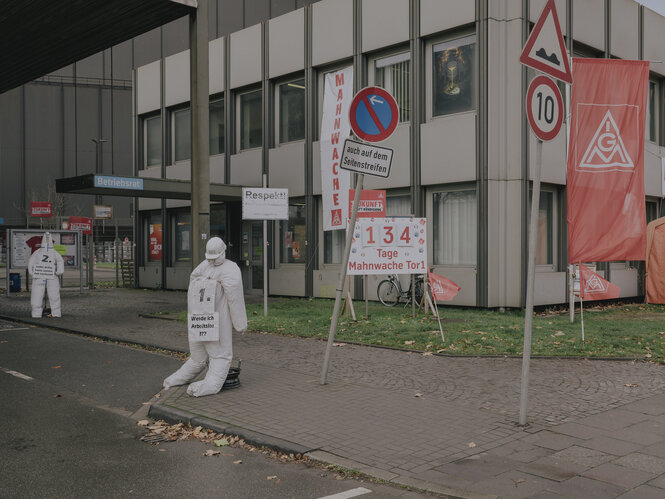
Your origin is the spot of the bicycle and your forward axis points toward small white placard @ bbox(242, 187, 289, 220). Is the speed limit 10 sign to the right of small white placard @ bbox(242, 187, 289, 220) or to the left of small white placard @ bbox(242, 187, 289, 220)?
left

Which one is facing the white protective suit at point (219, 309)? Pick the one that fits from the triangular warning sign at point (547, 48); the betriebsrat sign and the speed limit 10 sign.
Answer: the betriebsrat sign

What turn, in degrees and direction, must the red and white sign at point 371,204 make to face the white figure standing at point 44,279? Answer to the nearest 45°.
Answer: approximately 90° to its right

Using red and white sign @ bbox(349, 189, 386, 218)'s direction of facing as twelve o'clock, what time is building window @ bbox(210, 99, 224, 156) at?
The building window is roughly at 5 o'clock from the red and white sign.

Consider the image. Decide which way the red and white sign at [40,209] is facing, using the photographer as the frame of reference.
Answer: facing the viewer

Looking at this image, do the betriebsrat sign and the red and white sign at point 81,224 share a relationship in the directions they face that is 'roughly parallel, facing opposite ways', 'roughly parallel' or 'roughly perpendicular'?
roughly parallel

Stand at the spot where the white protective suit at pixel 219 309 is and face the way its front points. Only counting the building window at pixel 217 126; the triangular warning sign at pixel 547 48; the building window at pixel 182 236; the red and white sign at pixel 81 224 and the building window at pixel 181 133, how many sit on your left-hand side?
1

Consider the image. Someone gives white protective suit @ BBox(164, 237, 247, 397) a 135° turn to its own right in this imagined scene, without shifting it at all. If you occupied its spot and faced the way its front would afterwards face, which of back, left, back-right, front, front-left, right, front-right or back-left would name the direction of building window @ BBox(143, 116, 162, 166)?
front

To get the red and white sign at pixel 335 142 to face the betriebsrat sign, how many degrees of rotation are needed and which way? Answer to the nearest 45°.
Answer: approximately 90° to its right

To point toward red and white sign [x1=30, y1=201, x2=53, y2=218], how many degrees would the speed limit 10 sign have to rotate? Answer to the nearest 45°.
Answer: approximately 180°

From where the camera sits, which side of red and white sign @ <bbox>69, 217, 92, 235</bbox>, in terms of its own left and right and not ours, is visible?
front

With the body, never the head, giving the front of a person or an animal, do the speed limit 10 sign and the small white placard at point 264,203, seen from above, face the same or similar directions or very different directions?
same or similar directions

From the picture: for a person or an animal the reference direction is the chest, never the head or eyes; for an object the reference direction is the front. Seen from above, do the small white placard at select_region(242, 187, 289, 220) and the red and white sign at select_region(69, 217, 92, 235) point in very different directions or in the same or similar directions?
same or similar directions

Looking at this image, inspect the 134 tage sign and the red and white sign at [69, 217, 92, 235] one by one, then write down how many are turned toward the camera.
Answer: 2

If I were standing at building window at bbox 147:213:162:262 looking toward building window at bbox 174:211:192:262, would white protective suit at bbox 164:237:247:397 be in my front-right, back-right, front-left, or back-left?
front-right

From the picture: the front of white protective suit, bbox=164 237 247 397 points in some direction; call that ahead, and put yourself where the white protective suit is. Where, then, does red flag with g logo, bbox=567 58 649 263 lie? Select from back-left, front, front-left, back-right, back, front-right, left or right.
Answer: back-left

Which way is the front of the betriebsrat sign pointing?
toward the camera

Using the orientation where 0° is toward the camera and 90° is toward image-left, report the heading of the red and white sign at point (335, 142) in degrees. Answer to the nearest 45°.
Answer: approximately 45°

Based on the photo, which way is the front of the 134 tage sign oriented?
toward the camera

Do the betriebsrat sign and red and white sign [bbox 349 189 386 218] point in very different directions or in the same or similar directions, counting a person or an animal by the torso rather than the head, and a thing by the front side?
same or similar directions

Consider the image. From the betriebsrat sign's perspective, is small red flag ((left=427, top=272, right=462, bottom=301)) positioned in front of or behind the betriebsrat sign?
in front
